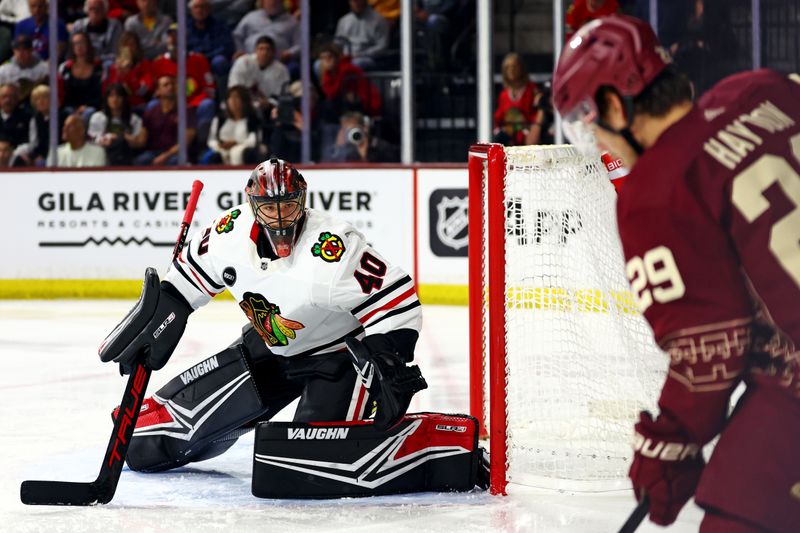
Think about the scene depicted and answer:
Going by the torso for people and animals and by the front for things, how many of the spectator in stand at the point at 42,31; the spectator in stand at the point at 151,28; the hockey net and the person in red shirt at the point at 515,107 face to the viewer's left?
1

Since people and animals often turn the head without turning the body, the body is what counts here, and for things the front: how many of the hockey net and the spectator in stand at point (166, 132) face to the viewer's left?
1

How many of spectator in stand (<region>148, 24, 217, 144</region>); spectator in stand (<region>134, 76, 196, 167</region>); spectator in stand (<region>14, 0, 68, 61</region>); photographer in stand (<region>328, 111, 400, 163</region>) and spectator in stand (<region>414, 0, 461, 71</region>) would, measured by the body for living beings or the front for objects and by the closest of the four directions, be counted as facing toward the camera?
5

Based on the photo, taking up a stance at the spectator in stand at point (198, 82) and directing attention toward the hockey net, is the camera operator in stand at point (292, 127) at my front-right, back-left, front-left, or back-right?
front-left

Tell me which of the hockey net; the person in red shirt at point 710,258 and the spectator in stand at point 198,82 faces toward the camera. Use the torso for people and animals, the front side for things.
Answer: the spectator in stand

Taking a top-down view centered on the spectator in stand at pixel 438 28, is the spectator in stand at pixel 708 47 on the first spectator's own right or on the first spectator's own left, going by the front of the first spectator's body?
on the first spectator's own left

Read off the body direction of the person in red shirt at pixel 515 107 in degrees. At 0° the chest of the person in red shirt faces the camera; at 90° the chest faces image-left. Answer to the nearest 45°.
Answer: approximately 0°

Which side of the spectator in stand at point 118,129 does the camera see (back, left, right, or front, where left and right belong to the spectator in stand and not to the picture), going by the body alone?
front

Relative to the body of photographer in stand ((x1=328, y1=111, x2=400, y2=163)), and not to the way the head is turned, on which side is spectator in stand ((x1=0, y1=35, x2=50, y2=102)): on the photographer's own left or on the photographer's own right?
on the photographer's own right

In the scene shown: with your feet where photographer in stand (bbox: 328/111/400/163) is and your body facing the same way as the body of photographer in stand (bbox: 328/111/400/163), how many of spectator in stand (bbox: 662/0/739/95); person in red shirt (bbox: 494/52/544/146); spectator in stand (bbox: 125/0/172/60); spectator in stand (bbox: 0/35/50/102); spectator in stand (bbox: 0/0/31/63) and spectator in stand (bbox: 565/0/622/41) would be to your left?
3

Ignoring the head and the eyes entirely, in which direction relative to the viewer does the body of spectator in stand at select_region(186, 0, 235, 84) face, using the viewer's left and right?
facing the viewer

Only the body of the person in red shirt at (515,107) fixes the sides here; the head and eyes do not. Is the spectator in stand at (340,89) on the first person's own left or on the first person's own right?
on the first person's own right

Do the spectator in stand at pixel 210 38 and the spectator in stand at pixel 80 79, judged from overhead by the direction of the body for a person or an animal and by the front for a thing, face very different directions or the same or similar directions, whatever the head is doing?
same or similar directions

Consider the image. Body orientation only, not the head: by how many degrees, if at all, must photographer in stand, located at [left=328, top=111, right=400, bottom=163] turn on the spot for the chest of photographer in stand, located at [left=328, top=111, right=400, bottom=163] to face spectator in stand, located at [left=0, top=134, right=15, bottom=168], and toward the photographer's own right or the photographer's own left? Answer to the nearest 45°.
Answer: approximately 90° to the photographer's own right

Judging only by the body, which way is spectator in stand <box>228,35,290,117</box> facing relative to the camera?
toward the camera

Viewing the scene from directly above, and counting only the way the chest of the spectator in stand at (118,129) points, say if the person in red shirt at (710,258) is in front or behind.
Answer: in front

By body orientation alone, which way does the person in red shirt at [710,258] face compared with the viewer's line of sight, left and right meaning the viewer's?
facing away from the viewer and to the left of the viewer

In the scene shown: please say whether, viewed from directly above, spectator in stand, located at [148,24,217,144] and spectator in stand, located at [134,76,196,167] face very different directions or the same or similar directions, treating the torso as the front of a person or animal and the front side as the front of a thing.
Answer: same or similar directions

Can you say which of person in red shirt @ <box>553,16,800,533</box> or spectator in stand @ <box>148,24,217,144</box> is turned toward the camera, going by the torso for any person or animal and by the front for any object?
the spectator in stand

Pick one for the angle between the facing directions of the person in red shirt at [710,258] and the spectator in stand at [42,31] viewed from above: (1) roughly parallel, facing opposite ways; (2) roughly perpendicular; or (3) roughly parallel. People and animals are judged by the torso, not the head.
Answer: roughly parallel, facing opposite ways
